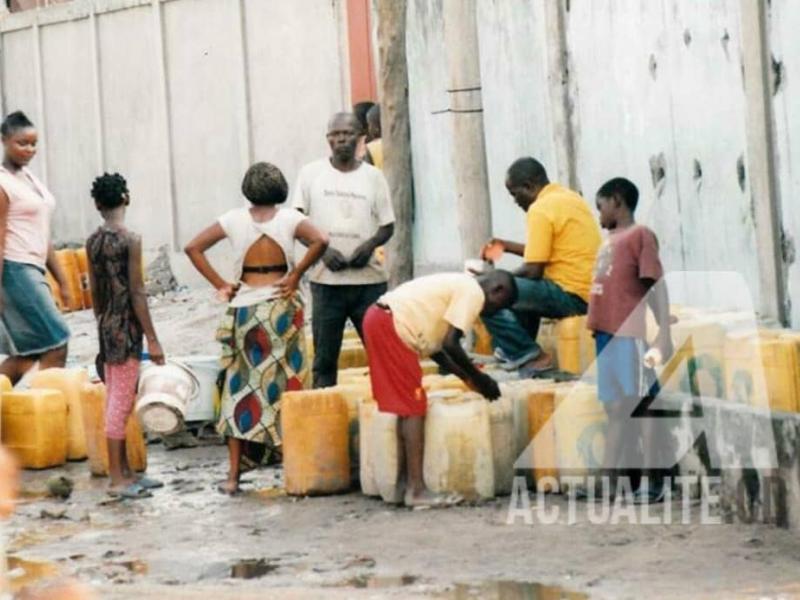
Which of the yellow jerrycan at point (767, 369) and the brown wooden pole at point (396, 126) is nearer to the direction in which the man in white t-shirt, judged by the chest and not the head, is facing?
the yellow jerrycan

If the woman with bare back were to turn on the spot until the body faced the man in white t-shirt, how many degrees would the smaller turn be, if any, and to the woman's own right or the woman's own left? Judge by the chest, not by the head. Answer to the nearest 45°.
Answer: approximately 45° to the woman's own right

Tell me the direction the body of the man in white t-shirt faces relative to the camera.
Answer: toward the camera

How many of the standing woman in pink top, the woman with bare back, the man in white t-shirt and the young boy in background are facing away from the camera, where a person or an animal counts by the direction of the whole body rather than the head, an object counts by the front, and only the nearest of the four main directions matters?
1

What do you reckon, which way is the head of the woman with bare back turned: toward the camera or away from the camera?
away from the camera

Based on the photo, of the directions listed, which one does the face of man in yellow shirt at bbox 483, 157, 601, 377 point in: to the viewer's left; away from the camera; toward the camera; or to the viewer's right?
to the viewer's left

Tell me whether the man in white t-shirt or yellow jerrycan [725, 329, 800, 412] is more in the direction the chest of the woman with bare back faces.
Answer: the man in white t-shirt

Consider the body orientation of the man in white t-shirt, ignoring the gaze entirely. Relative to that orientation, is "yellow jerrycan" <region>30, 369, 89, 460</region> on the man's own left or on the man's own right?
on the man's own right

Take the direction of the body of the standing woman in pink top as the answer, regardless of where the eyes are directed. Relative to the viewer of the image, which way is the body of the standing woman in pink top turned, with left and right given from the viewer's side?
facing the viewer and to the right of the viewer

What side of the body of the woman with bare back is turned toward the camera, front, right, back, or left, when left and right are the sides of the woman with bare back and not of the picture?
back
